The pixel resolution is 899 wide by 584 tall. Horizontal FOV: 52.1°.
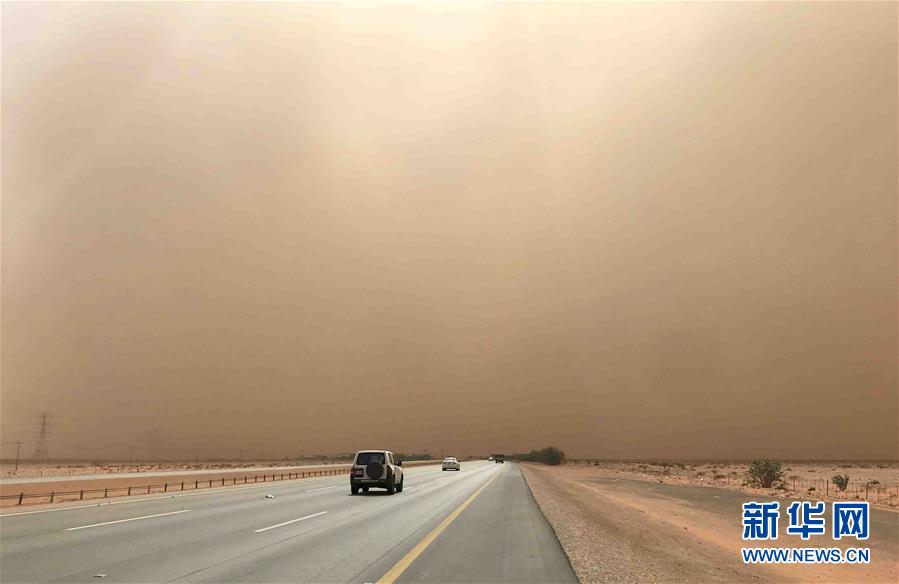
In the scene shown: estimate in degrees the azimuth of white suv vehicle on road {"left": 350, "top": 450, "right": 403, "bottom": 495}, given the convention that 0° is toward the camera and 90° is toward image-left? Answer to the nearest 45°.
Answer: approximately 180°
